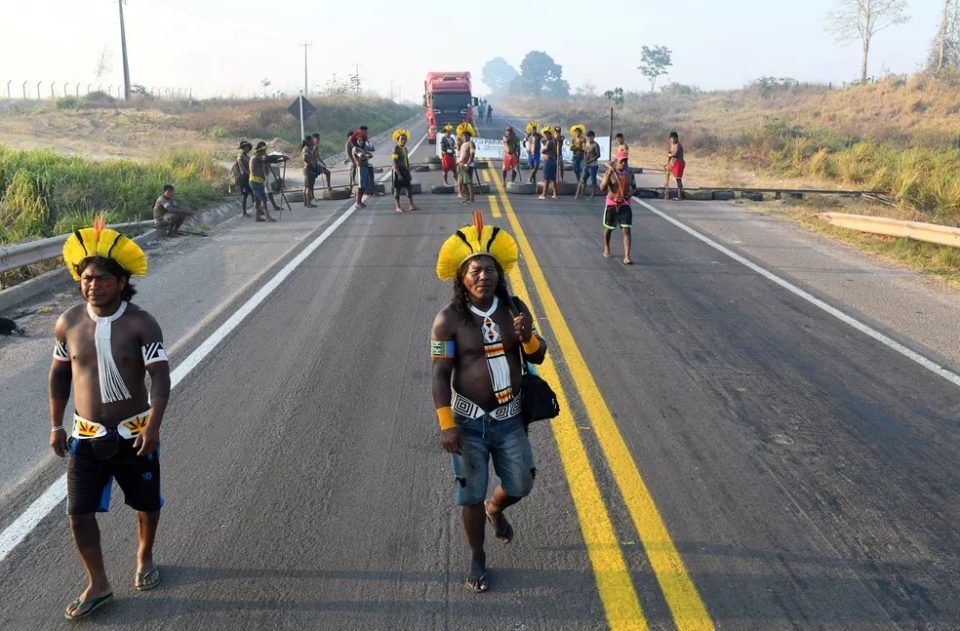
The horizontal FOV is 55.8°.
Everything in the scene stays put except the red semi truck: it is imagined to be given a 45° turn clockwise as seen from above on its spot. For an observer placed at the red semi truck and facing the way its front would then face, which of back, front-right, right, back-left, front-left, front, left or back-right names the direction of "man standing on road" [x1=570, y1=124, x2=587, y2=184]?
front-left

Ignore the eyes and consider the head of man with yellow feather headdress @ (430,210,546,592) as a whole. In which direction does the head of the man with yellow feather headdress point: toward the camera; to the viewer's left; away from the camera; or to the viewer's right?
toward the camera

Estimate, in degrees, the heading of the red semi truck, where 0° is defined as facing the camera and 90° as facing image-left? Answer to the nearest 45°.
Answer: approximately 0°

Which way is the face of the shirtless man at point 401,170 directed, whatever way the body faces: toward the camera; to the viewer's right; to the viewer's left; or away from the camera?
toward the camera

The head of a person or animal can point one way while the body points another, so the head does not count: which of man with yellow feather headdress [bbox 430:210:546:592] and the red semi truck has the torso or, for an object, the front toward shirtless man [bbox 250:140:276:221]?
the red semi truck

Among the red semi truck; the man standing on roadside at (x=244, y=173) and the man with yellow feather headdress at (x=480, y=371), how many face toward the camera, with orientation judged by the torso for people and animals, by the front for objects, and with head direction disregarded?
2

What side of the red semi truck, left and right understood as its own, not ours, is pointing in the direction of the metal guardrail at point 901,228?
front

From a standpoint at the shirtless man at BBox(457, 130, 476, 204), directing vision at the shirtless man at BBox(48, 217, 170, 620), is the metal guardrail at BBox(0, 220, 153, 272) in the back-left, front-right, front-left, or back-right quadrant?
front-right

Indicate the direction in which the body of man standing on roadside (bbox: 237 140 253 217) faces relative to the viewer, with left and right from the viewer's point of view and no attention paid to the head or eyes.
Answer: facing to the right of the viewer

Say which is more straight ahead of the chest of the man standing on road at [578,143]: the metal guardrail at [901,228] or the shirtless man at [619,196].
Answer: the shirtless man

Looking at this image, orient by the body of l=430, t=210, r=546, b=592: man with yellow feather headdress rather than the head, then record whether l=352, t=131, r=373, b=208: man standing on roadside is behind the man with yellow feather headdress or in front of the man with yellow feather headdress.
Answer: behind

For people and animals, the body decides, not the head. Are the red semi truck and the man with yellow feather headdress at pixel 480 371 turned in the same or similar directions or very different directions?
same or similar directions

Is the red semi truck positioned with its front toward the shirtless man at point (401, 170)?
yes

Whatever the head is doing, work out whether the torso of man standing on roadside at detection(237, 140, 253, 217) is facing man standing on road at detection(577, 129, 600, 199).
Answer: yes

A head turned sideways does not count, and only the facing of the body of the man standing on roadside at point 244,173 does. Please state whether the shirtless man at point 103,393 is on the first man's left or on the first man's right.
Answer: on the first man's right

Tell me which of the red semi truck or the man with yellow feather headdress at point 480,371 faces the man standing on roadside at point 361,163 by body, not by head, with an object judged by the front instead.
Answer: the red semi truck

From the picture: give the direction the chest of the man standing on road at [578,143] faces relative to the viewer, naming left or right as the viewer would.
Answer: facing the viewer
